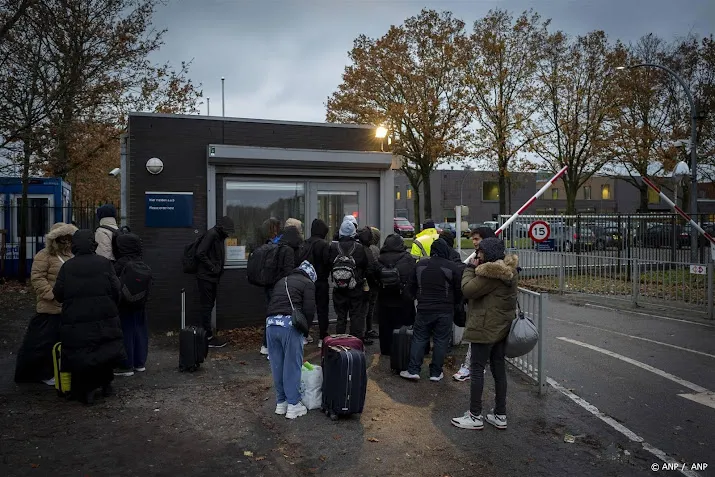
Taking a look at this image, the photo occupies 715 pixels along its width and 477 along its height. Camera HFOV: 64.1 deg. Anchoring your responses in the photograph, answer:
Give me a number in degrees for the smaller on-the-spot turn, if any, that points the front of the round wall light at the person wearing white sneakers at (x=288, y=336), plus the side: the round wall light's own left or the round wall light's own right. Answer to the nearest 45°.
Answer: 0° — it already faces them

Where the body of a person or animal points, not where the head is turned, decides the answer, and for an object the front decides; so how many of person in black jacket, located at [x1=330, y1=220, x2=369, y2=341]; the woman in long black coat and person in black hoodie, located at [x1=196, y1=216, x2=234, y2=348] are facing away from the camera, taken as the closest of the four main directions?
2

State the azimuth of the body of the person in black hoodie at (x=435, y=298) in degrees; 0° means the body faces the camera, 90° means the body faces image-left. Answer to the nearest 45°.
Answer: approximately 180°

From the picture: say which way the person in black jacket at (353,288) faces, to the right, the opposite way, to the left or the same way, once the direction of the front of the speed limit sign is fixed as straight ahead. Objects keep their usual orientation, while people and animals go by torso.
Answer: the opposite way

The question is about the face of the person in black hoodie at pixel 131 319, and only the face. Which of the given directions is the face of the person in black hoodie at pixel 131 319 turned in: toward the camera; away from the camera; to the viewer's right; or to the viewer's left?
away from the camera

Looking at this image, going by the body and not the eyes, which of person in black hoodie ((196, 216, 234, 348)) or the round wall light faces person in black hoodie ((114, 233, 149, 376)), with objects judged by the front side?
the round wall light

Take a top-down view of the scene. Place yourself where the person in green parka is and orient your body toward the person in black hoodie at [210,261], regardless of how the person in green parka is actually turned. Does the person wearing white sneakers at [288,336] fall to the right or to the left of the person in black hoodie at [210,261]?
left

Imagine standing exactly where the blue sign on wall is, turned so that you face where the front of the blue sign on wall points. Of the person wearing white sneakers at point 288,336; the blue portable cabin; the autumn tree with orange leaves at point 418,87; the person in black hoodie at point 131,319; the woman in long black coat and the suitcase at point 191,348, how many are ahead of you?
4

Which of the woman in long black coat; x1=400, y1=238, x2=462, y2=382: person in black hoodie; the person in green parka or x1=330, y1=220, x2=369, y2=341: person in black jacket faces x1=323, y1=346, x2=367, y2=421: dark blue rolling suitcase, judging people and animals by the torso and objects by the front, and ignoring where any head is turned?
the person in green parka

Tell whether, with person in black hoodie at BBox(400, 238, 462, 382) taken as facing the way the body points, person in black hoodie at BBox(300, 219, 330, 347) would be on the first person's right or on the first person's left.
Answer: on the first person's left

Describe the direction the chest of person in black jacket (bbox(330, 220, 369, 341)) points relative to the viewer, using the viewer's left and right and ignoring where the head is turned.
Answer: facing away from the viewer

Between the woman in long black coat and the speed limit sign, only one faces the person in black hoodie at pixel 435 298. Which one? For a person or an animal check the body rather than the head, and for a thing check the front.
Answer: the speed limit sign

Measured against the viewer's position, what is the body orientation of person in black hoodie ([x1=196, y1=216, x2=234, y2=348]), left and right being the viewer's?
facing to the right of the viewer

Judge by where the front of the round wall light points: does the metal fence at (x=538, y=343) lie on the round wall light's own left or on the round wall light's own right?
on the round wall light's own left

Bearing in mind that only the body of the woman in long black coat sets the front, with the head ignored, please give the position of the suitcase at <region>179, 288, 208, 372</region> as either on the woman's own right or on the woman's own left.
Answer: on the woman's own right
